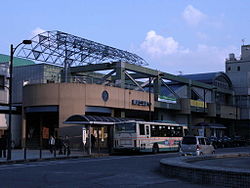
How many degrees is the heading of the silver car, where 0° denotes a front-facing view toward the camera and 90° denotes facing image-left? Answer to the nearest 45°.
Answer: approximately 225°

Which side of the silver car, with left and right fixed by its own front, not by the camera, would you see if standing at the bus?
left
